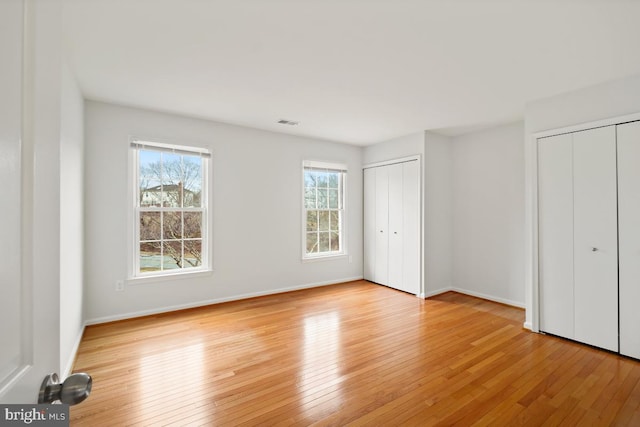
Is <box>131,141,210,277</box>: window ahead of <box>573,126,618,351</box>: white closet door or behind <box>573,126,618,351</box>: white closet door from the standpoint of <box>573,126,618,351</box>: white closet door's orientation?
ahead

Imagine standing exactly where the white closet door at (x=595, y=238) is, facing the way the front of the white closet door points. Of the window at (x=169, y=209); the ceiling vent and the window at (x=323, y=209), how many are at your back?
0

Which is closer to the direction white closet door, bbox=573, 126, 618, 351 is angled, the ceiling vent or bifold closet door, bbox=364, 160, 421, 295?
the ceiling vent

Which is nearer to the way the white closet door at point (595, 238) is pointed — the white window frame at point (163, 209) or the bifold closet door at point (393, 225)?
the white window frame

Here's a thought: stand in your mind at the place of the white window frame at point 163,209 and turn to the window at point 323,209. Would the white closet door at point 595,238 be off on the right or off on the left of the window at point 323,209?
right

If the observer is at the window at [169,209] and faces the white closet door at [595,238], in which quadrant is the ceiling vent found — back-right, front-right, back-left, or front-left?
front-left

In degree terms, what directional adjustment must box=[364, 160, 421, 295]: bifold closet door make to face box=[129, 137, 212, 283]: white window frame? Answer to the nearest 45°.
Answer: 0° — it already faces it

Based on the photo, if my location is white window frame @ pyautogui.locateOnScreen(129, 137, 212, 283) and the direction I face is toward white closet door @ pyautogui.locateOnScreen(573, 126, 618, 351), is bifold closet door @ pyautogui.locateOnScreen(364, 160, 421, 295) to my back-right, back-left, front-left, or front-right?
front-left

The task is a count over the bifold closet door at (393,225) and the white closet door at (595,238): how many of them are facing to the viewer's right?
0

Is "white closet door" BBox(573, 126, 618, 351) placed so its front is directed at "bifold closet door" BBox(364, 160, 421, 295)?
no

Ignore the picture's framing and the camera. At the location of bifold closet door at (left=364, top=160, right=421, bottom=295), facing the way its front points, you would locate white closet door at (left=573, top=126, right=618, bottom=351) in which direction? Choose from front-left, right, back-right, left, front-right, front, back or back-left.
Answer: left

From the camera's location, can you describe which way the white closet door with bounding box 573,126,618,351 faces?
facing the viewer and to the left of the viewer

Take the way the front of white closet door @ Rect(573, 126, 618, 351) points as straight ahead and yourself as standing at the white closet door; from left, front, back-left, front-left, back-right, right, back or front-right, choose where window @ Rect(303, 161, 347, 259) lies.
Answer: front-right

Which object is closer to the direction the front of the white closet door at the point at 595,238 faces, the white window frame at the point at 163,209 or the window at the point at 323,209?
the white window frame

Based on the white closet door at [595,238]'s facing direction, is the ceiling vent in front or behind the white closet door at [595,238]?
in front

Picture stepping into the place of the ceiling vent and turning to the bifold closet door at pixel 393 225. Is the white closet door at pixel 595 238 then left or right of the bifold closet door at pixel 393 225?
right
